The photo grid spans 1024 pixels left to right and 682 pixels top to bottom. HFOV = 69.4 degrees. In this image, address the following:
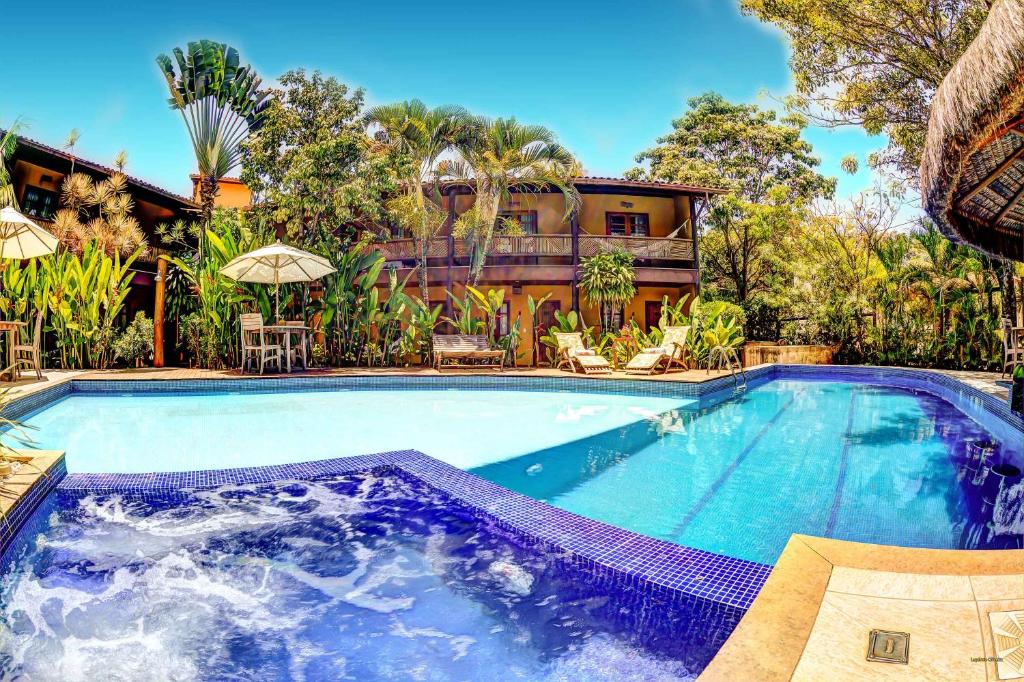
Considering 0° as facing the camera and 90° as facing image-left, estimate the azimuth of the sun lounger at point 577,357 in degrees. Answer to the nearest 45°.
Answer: approximately 315°

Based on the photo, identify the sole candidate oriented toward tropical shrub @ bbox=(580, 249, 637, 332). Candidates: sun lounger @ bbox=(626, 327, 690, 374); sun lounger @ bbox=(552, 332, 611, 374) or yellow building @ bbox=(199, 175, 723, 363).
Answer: the yellow building

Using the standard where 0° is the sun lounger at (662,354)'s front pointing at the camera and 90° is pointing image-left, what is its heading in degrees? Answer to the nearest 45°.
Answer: approximately 45°

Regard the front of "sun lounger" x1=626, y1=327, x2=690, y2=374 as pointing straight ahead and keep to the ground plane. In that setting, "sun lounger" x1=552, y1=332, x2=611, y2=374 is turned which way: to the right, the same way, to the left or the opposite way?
to the left

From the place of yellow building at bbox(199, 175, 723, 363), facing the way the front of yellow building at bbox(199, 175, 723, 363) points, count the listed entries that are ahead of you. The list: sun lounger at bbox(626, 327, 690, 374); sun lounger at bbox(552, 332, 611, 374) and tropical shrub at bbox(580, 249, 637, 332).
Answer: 3

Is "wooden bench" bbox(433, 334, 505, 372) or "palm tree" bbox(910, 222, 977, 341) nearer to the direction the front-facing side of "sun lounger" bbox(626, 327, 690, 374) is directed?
the wooden bench

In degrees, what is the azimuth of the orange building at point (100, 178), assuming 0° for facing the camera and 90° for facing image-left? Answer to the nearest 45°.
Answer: approximately 315°

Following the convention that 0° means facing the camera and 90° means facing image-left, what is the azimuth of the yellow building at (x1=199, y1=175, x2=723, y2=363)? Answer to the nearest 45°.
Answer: approximately 0°
